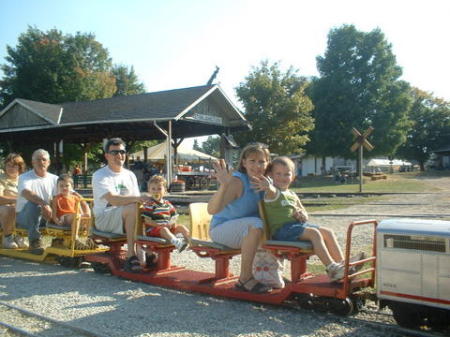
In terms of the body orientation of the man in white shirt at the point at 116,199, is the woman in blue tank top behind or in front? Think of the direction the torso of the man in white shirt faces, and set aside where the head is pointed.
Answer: in front

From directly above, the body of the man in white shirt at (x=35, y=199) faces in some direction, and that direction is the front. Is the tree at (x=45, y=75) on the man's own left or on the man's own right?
on the man's own left

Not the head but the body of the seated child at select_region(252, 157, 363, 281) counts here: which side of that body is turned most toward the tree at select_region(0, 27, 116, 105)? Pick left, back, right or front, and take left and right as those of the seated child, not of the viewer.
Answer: back

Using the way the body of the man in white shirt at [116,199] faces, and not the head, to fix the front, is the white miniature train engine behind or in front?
in front

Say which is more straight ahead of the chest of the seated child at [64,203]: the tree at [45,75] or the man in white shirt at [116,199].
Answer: the man in white shirt
